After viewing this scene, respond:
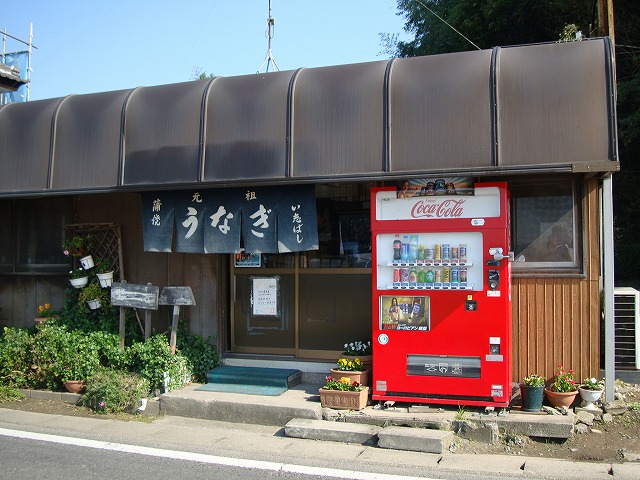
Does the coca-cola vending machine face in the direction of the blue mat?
no

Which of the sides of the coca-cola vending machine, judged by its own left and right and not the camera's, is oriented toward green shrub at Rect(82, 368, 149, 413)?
right

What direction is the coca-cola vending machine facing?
toward the camera

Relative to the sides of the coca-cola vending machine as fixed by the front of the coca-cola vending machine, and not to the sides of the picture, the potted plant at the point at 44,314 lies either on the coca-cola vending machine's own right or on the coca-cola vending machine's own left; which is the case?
on the coca-cola vending machine's own right

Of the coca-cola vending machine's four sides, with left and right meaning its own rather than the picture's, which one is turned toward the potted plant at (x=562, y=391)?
left

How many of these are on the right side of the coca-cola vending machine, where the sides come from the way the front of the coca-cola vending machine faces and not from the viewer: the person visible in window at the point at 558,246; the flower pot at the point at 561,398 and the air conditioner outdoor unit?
0

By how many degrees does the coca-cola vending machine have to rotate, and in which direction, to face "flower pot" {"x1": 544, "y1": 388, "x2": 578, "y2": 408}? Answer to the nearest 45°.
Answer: approximately 90° to its left

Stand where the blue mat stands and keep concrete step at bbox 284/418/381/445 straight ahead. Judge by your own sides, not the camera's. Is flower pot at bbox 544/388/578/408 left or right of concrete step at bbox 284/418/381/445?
left

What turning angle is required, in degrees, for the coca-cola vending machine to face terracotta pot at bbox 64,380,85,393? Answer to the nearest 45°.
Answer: approximately 90° to its right

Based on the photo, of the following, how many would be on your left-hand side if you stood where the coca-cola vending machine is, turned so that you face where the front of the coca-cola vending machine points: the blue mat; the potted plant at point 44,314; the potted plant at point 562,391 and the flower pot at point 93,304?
1

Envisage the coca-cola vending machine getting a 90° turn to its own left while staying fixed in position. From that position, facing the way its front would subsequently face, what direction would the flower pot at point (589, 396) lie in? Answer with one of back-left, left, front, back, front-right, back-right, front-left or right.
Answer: front

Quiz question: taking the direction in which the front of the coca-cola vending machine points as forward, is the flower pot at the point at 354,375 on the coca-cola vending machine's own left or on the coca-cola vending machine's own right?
on the coca-cola vending machine's own right
